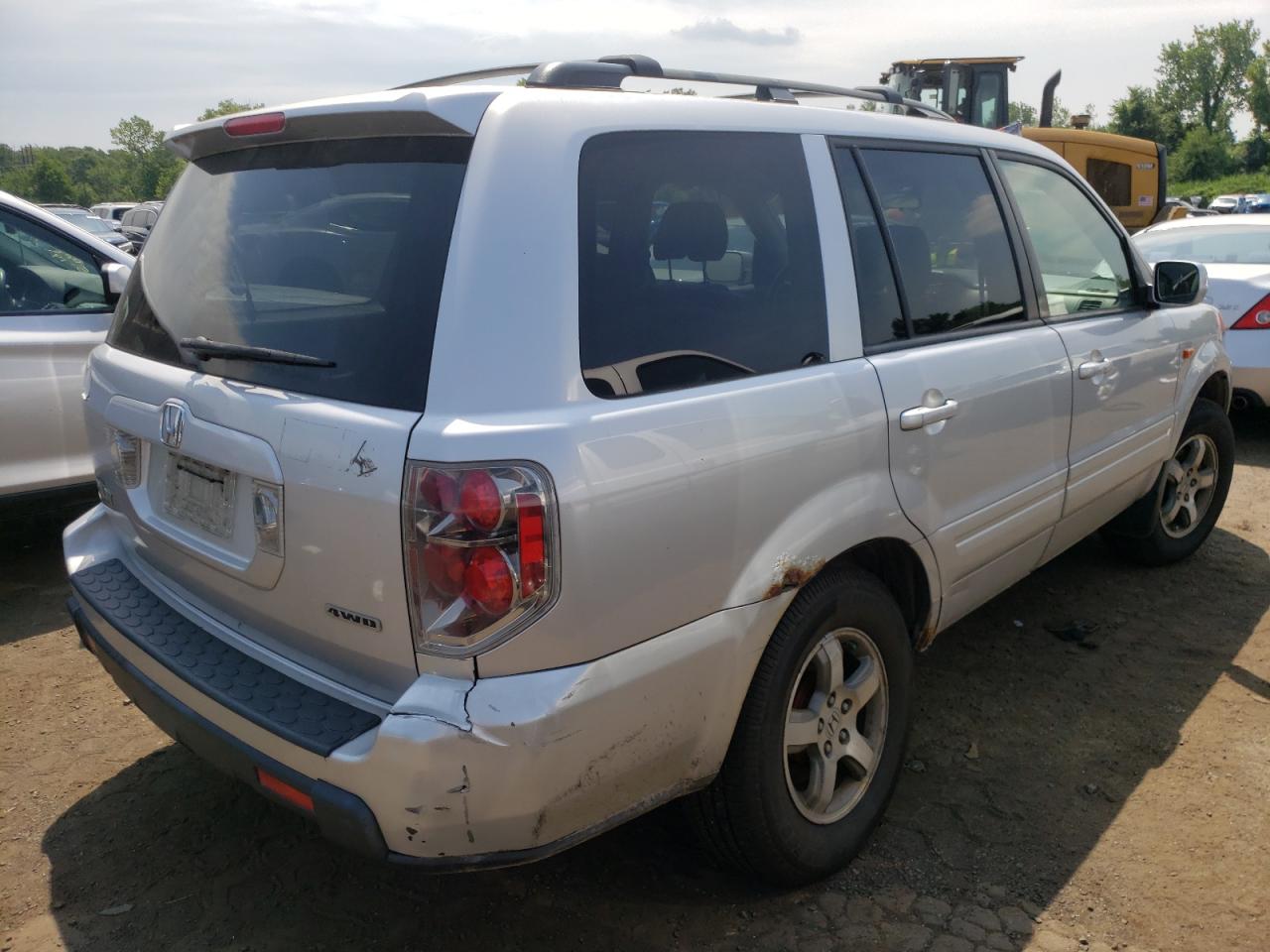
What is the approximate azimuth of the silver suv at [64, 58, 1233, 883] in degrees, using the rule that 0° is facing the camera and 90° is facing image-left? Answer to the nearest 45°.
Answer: approximately 225°

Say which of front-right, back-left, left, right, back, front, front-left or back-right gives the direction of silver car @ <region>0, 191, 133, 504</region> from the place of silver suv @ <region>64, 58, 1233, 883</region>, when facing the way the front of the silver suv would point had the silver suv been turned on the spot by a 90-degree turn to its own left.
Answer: front

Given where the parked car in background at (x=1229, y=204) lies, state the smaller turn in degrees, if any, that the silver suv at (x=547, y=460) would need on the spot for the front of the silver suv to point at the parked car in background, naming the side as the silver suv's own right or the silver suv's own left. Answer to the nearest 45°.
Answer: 0° — it already faces it

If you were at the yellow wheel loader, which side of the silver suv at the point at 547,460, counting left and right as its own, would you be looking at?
front

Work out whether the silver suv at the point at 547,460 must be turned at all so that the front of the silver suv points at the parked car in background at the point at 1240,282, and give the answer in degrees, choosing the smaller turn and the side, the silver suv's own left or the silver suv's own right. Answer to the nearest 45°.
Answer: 0° — it already faces it

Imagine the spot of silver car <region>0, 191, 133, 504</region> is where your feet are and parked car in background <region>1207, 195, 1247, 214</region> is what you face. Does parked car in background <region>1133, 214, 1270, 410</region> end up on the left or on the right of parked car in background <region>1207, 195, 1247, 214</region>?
right
